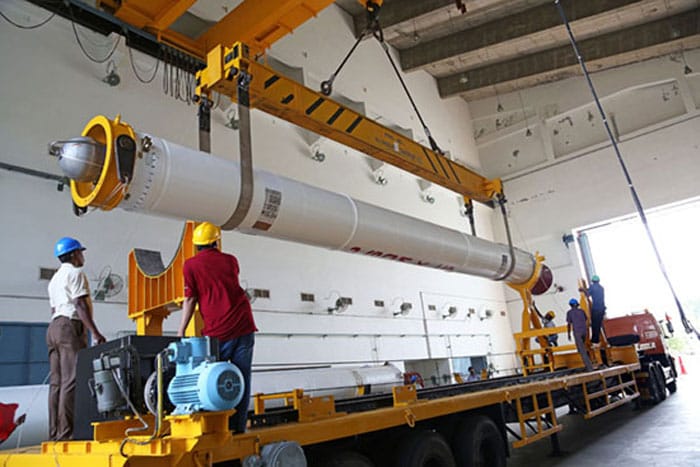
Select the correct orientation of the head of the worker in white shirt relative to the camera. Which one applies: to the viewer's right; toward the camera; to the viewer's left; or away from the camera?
to the viewer's right

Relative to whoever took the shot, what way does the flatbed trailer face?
facing away from the viewer and to the right of the viewer

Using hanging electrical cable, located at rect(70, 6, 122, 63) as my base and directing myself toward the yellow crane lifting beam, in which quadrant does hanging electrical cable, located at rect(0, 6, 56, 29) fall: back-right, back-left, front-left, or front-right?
back-right
